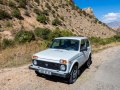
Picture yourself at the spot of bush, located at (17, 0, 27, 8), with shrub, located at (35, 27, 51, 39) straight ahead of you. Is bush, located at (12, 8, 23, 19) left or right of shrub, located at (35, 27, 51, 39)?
right

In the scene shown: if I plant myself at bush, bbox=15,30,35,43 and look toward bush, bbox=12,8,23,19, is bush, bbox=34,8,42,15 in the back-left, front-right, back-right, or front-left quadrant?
front-right

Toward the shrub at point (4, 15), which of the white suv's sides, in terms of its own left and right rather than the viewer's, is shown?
right

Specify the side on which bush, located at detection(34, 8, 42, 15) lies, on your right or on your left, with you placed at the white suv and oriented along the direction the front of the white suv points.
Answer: on your right

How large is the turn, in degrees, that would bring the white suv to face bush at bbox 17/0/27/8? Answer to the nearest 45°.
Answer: approximately 135° to its right

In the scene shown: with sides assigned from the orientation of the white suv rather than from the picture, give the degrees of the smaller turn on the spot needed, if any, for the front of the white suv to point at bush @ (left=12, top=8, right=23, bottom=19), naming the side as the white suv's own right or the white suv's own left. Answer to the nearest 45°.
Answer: approximately 135° to the white suv's own right

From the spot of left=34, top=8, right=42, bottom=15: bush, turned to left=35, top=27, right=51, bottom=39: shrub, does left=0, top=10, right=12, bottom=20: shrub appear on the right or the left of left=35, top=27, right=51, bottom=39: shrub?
right

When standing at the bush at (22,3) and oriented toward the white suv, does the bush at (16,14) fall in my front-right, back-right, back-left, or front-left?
front-right

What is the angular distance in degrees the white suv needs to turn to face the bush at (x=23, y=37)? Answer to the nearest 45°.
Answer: approximately 135° to its right
